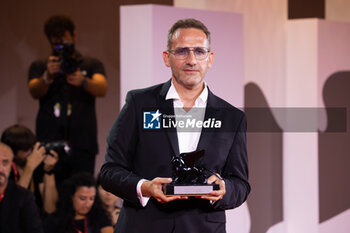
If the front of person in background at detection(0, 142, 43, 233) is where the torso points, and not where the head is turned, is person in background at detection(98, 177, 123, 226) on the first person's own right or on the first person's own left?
on the first person's own left

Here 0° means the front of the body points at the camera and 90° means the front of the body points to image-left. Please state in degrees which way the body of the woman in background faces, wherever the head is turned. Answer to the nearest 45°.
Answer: approximately 315°

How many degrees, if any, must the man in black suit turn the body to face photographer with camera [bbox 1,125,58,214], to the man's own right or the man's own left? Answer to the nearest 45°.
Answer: approximately 135° to the man's own right

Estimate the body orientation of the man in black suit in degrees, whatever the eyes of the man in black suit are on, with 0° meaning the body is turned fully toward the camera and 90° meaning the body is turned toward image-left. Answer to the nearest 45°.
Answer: approximately 0°

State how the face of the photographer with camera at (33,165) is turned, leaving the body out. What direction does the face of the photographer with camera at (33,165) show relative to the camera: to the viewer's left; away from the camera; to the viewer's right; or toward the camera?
to the viewer's right

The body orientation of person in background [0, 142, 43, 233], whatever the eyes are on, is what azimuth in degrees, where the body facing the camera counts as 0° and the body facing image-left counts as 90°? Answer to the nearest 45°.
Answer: approximately 0°
